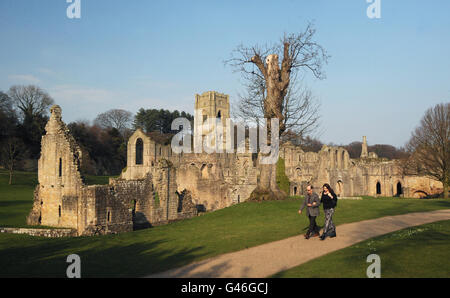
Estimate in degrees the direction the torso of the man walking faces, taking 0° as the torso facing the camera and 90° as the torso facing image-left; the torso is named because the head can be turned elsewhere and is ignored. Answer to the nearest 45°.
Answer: approximately 45°

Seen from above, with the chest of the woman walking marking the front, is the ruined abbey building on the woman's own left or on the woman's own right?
on the woman's own right

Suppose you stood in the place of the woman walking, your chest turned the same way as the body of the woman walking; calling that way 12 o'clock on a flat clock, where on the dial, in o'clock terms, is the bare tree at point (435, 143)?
The bare tree is roughly at 5 o'clock from the woman walking.

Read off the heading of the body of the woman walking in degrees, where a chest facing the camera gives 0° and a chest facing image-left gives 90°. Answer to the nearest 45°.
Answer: approximately 45°

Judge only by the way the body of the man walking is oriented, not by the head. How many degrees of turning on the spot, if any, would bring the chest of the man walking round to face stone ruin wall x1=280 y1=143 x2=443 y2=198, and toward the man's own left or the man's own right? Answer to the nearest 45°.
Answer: approximately 135° to the man's own right
